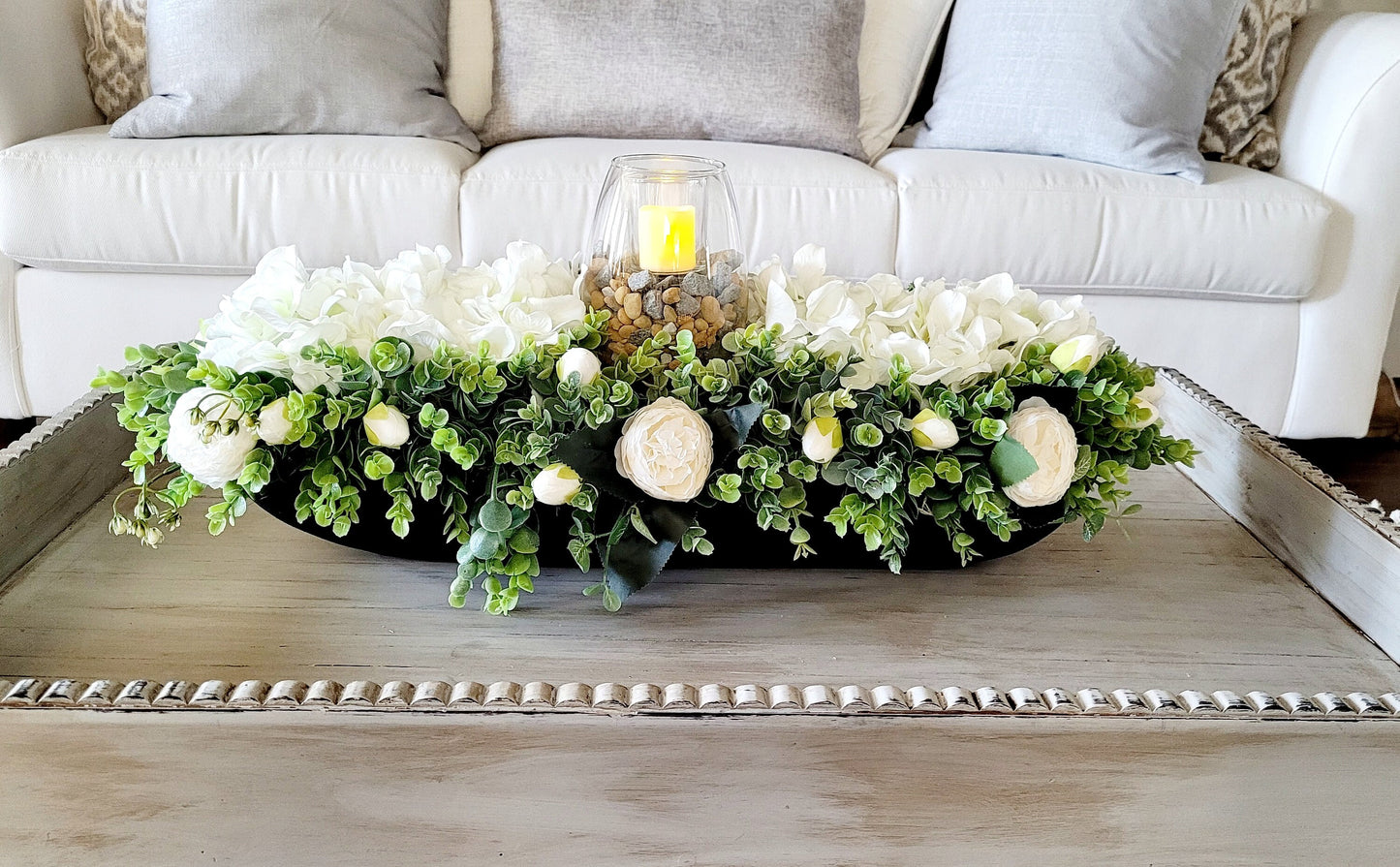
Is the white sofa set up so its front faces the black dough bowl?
yes

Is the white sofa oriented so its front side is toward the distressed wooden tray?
yes

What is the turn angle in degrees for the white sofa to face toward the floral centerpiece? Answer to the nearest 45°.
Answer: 0° — it already faces it

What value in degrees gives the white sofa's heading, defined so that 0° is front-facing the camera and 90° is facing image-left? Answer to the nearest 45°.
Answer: approximately 0°
